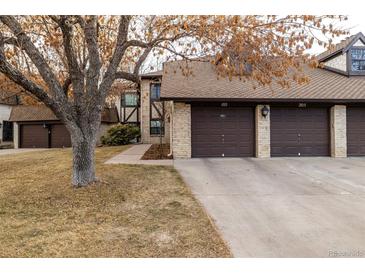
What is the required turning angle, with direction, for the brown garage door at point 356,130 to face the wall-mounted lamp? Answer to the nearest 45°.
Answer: approximately 45° to its right

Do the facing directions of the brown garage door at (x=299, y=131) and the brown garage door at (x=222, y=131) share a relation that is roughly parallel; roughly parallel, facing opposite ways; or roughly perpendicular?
roughly parallel

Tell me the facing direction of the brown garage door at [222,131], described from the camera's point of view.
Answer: facing the viewer

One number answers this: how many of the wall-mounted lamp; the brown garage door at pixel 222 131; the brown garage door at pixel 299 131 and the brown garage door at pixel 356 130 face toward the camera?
4

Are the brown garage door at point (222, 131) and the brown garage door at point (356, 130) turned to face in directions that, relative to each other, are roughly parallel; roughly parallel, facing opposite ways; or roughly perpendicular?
roughly parallel

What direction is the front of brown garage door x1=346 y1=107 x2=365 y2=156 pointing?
toward the camera

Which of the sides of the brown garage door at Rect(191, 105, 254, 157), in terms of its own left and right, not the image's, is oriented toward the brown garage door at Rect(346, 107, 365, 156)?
left

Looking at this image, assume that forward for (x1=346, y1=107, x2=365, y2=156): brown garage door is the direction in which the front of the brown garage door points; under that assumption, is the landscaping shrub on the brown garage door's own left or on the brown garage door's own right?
on the brown garage door's own right

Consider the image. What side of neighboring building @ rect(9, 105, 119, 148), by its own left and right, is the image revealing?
front

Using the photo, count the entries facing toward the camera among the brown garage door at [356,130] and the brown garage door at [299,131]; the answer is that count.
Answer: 2

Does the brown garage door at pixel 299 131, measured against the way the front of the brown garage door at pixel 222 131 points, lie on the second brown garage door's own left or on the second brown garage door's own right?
on the second brown garage door's own left
